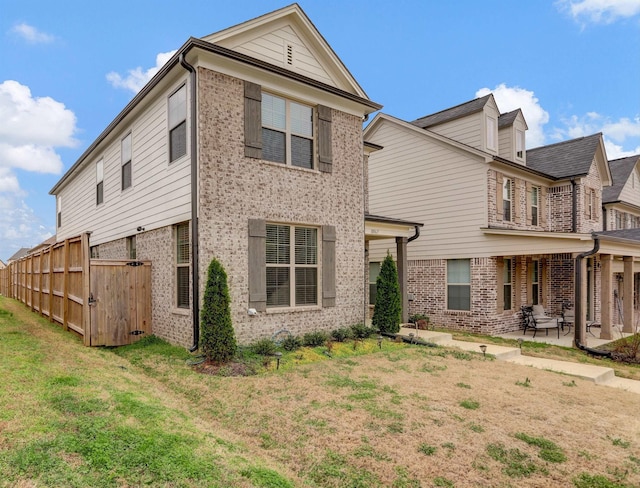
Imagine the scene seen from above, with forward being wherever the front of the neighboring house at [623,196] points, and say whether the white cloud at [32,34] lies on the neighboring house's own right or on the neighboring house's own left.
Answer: on the neighboring house's own right

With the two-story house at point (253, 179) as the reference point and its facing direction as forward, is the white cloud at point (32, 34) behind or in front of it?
behind

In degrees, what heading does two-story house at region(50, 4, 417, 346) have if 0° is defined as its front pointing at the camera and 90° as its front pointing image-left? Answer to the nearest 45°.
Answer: approximately 315°

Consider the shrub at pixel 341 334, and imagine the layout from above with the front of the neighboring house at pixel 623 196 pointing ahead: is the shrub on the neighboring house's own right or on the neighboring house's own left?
on the neighboring house's own right

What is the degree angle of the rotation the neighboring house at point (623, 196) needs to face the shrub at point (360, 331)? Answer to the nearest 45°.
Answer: approximately 45° to its right

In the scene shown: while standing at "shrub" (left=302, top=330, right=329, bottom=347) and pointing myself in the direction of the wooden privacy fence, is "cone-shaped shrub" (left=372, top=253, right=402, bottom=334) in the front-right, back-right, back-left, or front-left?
back-right
